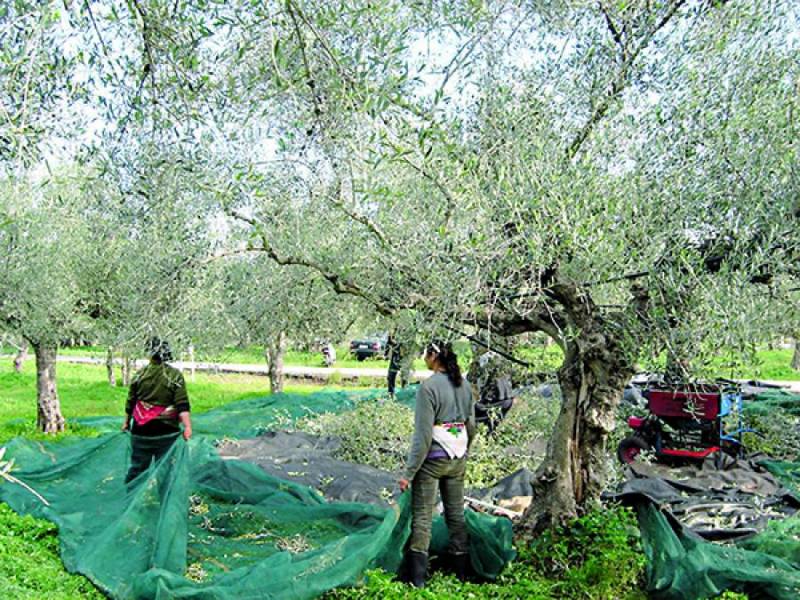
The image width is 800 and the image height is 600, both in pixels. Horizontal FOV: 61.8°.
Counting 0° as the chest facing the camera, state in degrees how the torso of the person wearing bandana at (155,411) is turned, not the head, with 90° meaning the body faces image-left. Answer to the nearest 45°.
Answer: approximately 180°

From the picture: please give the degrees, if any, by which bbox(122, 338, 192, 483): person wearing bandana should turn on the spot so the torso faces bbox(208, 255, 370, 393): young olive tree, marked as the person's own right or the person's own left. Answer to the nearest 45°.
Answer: approximately 45° to the person's own right

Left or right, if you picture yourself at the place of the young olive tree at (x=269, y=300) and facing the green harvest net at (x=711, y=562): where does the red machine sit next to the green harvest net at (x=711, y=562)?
left

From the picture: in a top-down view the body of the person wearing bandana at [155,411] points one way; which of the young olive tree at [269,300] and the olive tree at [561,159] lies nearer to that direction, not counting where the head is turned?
the young olive tree

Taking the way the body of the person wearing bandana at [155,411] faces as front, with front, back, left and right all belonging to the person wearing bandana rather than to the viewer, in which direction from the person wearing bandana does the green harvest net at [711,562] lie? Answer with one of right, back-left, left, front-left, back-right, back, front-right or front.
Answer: back-right

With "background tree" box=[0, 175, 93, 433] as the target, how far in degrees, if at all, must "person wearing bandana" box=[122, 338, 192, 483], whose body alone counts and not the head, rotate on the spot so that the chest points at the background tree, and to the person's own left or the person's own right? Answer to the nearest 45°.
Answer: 0° — they already face it

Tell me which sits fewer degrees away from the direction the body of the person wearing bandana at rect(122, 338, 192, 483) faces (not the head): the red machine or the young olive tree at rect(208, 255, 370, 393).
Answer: the young olive tree

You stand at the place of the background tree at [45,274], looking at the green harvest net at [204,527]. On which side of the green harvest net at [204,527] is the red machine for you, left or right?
left

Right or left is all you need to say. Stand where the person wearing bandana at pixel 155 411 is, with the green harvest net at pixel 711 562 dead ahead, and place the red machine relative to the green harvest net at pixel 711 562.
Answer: left

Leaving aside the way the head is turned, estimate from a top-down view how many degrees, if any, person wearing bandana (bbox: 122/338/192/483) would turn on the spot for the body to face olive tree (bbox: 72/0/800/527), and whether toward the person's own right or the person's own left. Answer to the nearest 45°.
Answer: approximately 135° to the person's own right

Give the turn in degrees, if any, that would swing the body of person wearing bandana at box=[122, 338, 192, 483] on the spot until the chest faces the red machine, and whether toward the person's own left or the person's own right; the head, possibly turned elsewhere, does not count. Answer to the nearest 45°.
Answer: approximately 90° to the person's own right
